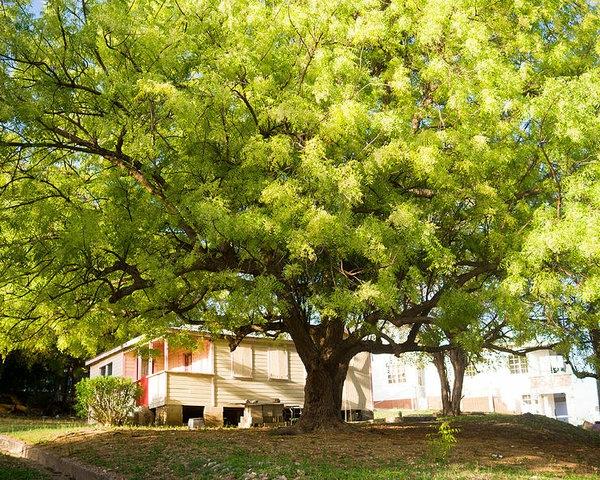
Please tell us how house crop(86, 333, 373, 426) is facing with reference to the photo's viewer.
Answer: facing the viewer and to the left of the viewer

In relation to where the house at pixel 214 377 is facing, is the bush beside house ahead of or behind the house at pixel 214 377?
ahead

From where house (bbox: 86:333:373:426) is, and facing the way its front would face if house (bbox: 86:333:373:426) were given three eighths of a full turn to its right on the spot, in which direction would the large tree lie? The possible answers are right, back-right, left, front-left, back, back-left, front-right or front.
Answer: back
